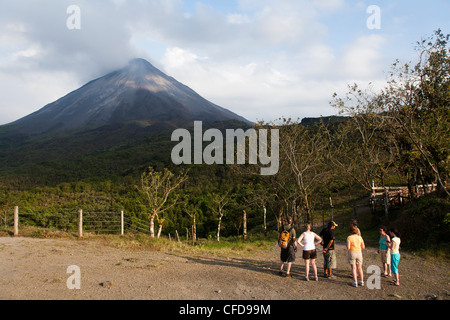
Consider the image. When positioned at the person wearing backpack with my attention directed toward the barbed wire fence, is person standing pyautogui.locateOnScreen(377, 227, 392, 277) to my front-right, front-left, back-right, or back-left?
back-right

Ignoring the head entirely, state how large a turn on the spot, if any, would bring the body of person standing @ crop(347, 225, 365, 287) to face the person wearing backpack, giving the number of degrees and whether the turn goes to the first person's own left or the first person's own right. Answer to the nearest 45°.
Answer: approximately 90° to the first person's own left

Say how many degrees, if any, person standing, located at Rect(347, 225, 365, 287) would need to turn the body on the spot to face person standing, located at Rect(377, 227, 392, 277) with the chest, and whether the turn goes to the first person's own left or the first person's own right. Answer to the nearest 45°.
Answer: approximately 45° to the first person's own right

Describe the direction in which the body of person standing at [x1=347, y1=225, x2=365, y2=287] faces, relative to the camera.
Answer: away from the camera

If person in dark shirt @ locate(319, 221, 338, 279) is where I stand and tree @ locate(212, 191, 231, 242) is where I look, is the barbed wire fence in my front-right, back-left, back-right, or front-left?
front-left

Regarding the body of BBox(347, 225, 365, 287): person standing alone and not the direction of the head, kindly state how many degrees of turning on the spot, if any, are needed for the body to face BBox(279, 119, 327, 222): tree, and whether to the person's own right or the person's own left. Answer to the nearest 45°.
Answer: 0° — they already face it

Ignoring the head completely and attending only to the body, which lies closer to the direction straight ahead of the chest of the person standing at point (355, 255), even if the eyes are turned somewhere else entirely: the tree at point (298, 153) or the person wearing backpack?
the tree

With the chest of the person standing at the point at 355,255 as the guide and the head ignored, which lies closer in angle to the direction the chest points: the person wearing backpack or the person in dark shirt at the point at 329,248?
the person in dark shirt

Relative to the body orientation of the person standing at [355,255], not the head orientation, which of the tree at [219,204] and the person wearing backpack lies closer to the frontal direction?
the tree

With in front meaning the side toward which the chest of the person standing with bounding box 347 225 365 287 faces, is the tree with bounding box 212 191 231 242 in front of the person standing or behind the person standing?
in front
